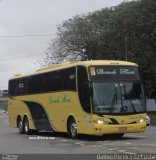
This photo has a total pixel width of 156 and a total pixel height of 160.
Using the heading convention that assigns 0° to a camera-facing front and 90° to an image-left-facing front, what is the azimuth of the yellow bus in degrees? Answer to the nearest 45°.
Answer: approximately 315°
